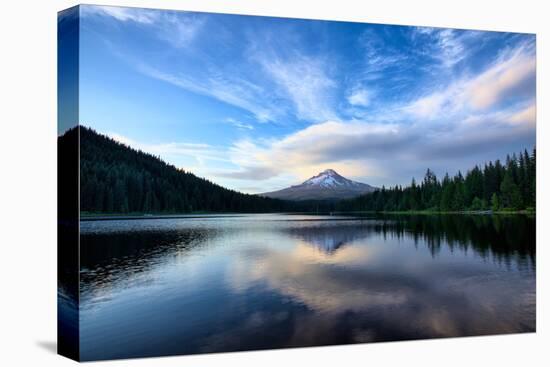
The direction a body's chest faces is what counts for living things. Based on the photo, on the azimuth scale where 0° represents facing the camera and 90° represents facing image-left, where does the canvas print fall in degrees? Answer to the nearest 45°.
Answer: approximately 315°
